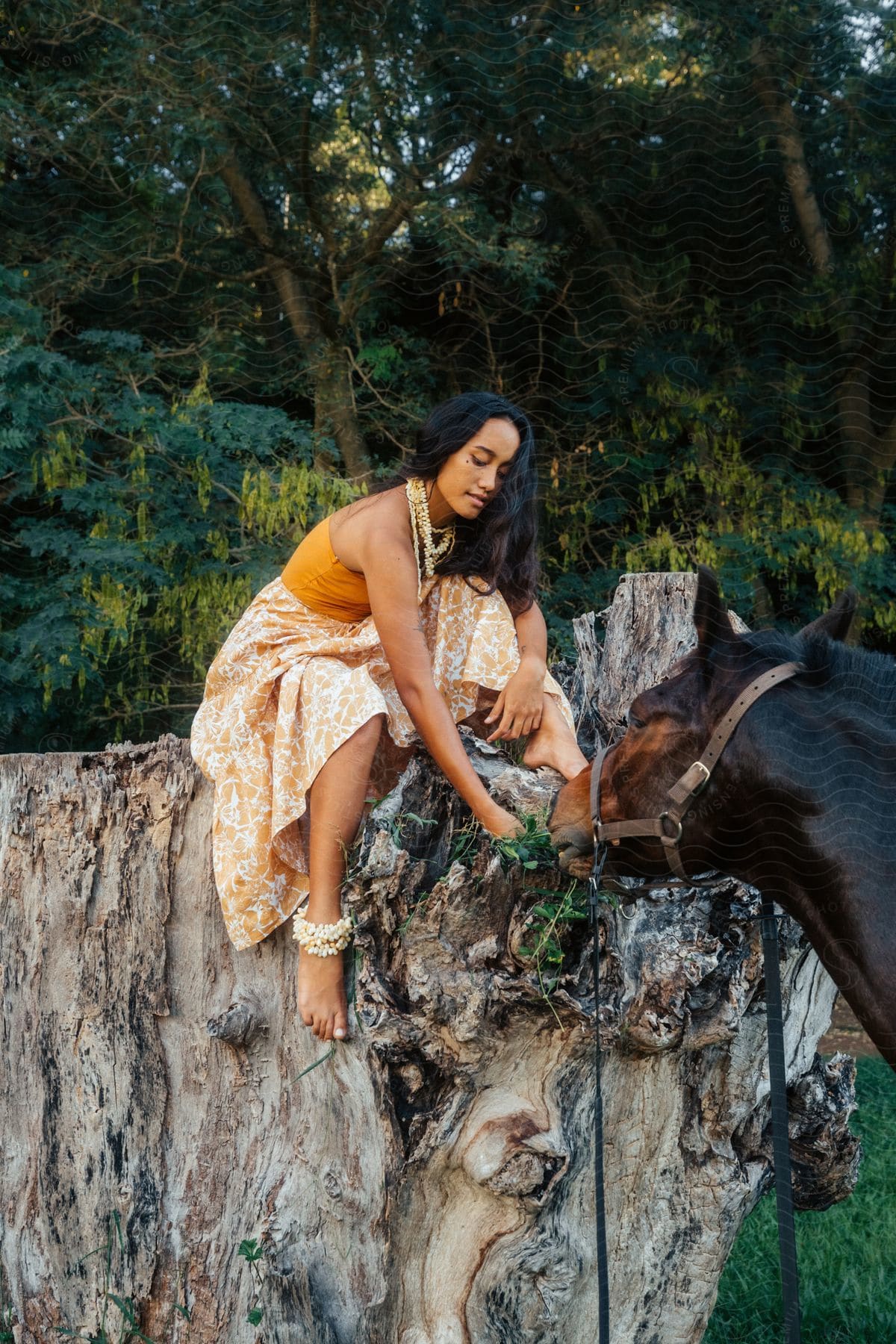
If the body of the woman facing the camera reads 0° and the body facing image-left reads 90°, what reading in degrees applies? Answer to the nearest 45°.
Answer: approximately 315°

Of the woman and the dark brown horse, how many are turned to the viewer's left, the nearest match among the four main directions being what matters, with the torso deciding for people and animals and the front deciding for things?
1

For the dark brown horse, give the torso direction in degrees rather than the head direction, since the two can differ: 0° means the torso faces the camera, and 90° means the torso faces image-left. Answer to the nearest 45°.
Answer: approximately 90°
